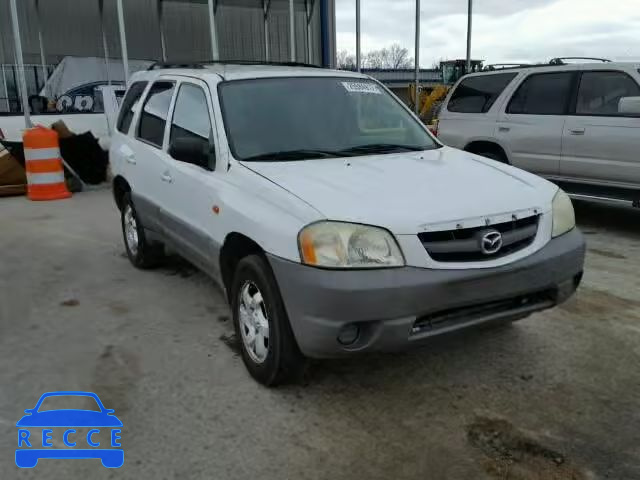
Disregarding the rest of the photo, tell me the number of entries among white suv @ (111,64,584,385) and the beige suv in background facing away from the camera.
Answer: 0

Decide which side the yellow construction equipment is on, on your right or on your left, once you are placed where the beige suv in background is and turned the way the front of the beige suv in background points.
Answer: on your left

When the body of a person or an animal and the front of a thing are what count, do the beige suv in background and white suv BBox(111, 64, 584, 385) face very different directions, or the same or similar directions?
same or similar directions

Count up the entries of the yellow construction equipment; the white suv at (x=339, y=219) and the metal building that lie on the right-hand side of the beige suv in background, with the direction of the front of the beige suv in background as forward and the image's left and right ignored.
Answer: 1

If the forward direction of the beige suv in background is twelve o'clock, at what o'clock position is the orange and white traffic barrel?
The orange and white traffic barrel is roughly at 6 o'clock from the beige suv in background.

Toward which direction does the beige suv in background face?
to the viewer's right

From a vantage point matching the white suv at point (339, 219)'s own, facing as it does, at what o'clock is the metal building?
The metal building is roughly at 7 o'clock from the white suv.

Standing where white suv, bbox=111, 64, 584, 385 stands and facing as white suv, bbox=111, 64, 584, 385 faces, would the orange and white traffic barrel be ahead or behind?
behind

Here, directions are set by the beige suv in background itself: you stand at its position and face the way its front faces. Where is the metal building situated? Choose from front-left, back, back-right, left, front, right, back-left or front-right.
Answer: back-left

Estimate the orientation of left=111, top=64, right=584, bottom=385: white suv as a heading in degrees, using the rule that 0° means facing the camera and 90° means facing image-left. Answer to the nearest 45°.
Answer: approximately 315°

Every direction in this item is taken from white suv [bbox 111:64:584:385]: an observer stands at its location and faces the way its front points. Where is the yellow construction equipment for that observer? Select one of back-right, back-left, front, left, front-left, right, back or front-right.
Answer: back-left
